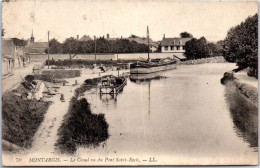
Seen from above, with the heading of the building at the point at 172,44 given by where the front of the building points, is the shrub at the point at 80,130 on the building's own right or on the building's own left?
on the building's own right

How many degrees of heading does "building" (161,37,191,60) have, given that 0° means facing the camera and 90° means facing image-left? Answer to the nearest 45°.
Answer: approximately 0°

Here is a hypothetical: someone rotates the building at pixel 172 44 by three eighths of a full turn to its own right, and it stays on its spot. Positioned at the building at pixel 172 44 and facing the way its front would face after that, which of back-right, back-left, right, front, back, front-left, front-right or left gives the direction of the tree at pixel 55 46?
front-left
